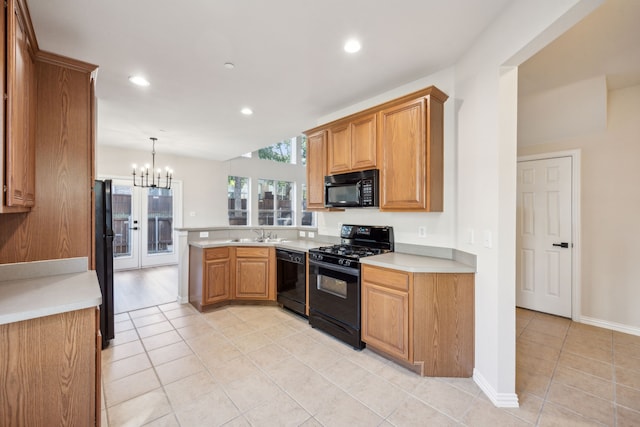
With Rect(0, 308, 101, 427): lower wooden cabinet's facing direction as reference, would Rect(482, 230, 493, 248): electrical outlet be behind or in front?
in front

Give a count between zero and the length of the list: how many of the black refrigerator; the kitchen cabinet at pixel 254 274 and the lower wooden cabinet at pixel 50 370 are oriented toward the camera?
1

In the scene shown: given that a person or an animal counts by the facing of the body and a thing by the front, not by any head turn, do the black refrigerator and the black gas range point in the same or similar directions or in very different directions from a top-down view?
very different directions

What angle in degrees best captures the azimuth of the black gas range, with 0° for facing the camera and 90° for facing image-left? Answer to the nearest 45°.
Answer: approximately 45°

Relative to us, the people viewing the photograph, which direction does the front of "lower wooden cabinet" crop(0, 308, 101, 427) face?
facing to the right of the viewer

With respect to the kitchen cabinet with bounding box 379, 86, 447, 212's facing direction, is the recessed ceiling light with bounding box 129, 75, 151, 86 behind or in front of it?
in front

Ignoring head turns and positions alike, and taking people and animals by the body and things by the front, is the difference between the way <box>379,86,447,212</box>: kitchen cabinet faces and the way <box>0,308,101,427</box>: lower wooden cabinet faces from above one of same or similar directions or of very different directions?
very different directions

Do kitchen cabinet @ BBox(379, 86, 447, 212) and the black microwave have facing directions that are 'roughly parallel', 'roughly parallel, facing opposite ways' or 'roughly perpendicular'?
roughly parallel

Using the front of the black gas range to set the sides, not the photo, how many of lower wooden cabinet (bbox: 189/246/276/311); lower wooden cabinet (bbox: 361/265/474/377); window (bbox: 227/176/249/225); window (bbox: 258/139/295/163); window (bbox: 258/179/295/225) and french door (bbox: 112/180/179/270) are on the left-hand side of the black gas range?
1

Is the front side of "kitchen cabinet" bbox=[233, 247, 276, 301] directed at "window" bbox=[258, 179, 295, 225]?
no

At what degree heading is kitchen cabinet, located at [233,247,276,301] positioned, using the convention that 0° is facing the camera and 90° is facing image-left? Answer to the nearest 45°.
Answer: approximately 0°

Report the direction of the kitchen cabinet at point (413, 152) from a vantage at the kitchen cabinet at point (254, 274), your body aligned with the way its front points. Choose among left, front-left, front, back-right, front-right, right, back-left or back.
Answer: front-left

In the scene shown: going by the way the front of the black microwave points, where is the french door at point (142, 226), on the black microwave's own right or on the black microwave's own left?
on the black microwave's own right

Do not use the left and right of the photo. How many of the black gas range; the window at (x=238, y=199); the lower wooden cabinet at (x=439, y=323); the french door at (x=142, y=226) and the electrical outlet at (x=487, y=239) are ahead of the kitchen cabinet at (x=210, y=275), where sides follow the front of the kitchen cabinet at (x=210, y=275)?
3

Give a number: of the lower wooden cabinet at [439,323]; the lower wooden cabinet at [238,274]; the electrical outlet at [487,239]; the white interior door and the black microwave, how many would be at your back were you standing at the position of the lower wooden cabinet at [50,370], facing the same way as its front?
0

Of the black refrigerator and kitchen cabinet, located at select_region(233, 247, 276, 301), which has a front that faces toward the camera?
the kitchen cabinet

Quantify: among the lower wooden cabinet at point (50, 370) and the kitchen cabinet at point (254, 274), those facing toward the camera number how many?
1

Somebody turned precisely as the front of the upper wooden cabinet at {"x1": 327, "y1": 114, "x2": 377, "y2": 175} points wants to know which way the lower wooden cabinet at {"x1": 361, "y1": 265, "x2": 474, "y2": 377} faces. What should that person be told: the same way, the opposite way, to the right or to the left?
the same way
